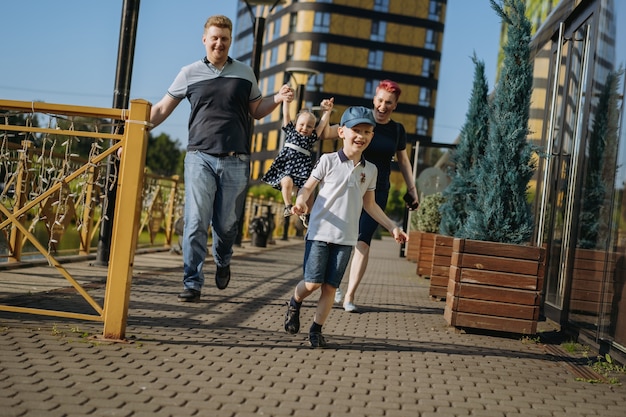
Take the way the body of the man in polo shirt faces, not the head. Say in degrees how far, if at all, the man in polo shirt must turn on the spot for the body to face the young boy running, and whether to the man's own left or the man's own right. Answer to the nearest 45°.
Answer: approximately 45° to the man's own left

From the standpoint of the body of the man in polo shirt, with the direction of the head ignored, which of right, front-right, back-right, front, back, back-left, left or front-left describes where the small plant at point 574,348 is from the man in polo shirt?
left

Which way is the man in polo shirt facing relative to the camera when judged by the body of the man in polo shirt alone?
toward the camera

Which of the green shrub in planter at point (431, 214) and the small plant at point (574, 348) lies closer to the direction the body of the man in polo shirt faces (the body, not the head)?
the small plant

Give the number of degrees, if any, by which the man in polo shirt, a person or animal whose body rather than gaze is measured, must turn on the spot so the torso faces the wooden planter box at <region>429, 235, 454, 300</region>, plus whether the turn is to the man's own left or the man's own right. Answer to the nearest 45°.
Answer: approximately 135° to the man's own left

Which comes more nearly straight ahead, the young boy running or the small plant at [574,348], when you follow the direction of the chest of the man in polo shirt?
the young boy running

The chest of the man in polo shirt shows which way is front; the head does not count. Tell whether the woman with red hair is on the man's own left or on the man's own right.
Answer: on the man's own left

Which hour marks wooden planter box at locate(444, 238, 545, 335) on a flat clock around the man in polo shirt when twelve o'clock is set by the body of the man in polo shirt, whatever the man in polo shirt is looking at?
The wooden planter box is roughly at 9 o'clock from the man in polo shirt.
